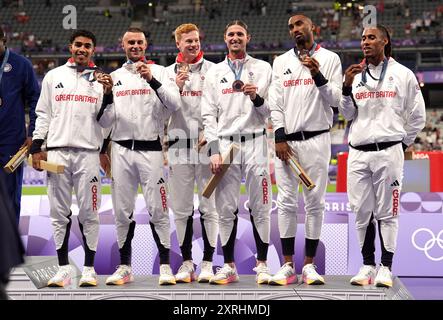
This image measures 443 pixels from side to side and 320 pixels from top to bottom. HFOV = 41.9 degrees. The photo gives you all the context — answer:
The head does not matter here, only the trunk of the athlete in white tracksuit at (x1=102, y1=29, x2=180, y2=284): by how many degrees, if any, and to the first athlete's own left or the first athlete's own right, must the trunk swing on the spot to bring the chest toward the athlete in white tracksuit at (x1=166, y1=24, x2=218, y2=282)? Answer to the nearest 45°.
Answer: approximately 90° to the first athlete's own left

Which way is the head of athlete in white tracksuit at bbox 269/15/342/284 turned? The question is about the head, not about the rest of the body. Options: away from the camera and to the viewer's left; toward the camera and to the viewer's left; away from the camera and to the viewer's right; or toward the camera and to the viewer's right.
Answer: toward the camera and to the viewer's left

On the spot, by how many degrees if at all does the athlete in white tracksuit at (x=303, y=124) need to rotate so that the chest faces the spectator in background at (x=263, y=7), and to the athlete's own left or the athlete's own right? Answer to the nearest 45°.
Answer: approximately 180°

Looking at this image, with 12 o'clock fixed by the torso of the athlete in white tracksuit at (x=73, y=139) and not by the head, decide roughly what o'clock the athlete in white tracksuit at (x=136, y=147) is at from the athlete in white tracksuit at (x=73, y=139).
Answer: the athlete in white tracksuit at (x=136, y=147) is roughly at 9 o'clock from the athlete in white tracksuit at (x=73, y=139).

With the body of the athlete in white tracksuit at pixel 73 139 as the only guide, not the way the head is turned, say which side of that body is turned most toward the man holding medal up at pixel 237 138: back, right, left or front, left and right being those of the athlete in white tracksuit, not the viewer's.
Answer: left

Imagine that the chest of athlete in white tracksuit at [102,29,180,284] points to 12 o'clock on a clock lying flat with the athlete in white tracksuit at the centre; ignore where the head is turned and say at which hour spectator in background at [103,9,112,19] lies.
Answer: The spectator in background is roughly at 6 o'clock from the athlete in white tracksuit.

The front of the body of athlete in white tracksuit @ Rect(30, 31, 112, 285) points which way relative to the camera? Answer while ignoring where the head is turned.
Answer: toward the camera

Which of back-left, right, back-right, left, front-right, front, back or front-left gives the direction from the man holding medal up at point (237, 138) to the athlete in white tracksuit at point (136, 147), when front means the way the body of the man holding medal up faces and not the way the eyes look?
right

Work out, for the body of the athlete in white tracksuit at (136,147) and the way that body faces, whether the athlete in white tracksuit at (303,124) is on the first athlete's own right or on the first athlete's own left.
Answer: on the first athlete's own left

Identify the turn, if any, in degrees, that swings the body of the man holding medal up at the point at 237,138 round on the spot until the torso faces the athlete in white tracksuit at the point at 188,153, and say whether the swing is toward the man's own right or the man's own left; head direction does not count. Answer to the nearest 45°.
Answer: approximately 135° to the man's own right

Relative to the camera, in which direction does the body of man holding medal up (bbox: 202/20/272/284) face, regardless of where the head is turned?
toward the camera

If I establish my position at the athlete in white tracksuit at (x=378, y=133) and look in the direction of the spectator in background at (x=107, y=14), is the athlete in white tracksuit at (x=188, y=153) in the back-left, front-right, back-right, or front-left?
front-left

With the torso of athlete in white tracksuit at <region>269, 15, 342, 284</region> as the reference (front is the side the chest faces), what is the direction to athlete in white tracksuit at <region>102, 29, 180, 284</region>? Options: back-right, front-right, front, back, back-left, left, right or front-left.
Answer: right

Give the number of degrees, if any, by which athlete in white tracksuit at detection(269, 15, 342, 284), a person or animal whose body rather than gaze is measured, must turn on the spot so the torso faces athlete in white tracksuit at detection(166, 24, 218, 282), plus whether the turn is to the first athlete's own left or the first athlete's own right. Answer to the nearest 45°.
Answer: approximately 90° to the first athlete's own right

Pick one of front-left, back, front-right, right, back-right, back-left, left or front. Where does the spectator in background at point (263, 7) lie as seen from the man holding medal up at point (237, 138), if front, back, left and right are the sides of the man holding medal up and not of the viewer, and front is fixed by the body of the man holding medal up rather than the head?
back

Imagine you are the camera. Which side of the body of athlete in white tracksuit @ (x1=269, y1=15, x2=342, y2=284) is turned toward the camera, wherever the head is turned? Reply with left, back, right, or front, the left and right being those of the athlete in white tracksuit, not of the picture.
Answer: front
